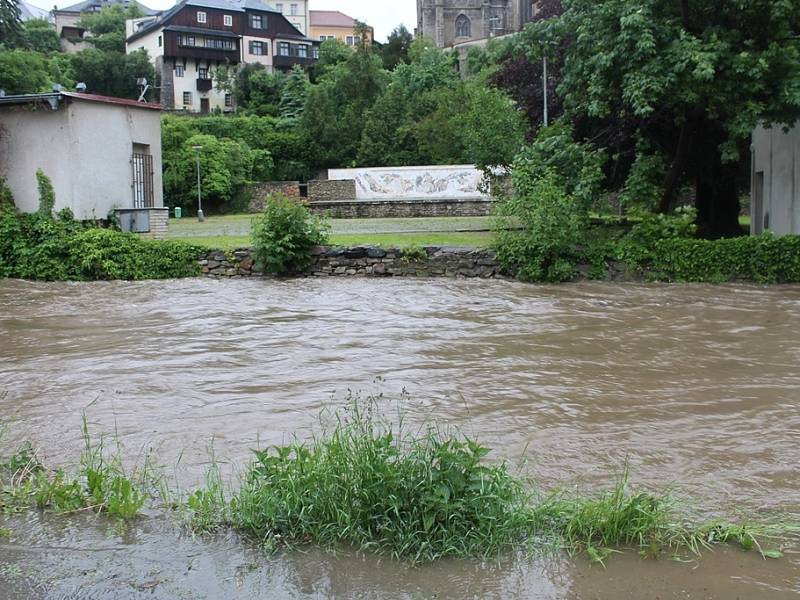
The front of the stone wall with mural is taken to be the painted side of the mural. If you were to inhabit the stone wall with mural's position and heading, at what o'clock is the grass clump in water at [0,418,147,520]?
The grass clump in water is roughly at 12 o'clock from the stone wall with mural.

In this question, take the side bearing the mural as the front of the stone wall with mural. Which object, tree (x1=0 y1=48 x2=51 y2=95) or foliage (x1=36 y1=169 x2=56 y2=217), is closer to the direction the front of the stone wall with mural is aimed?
the foliage

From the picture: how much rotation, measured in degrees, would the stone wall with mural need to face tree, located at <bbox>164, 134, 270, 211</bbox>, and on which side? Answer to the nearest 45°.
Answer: approximately 135° to its right

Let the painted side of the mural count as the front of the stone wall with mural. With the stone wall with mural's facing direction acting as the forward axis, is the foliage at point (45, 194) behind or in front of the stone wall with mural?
in front

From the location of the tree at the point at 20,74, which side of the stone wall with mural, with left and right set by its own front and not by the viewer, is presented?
right

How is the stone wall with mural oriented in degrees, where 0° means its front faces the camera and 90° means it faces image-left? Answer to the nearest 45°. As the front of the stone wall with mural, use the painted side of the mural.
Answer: approximately 0°

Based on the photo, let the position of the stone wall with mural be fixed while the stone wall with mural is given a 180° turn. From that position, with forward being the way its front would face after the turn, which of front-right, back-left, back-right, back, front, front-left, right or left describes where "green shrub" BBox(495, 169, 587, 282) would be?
back

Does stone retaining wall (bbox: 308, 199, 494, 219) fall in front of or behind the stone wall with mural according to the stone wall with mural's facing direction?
in front

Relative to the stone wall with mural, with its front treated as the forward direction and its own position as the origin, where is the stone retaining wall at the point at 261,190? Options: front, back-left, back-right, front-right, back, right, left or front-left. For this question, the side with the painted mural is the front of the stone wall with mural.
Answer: back-right

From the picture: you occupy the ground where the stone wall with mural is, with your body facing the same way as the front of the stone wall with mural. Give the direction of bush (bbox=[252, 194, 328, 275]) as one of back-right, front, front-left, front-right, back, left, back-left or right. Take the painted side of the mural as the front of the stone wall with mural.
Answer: front

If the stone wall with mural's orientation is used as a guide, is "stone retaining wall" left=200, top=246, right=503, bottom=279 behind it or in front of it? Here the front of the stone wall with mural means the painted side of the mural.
in front
